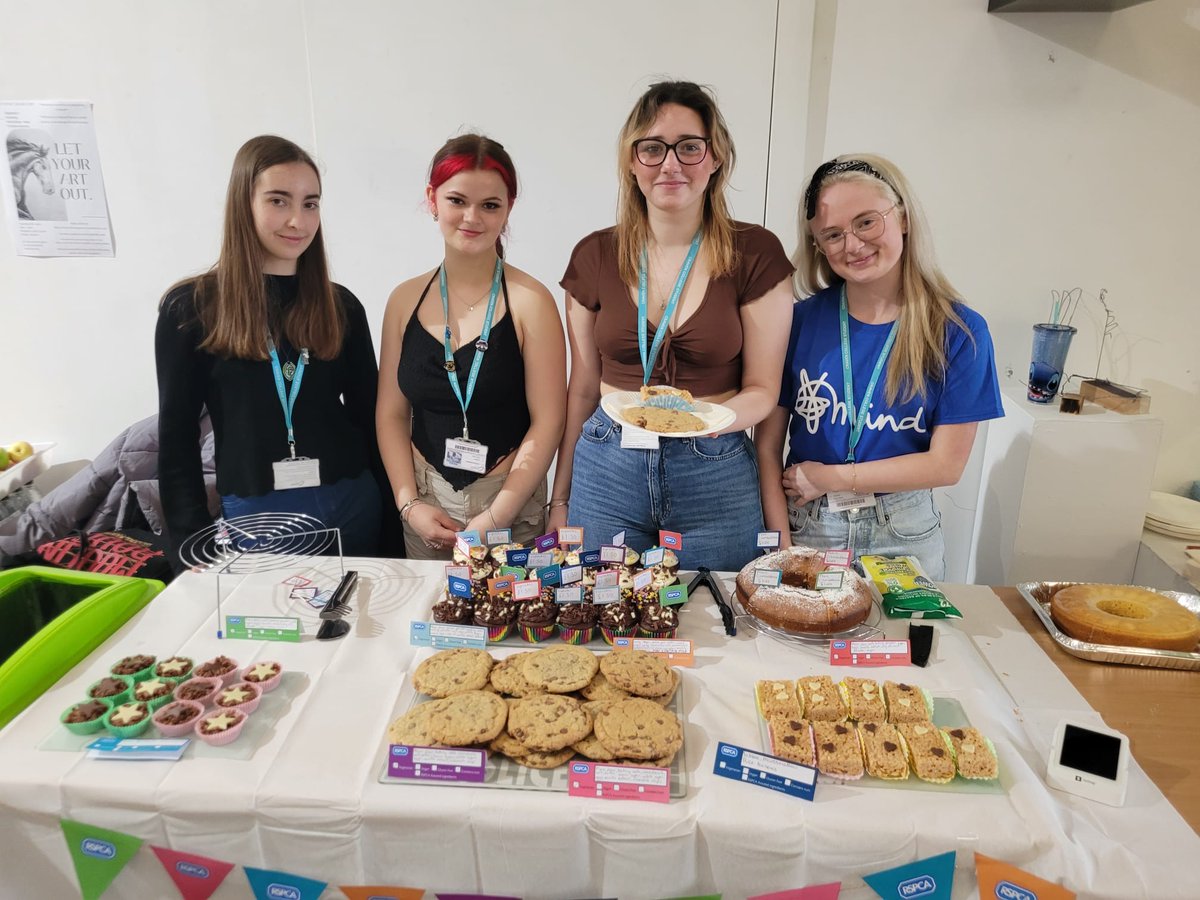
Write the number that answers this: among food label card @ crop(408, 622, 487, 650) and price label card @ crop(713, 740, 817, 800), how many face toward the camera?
2

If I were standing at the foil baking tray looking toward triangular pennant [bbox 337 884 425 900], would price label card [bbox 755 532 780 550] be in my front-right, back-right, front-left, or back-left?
front-right

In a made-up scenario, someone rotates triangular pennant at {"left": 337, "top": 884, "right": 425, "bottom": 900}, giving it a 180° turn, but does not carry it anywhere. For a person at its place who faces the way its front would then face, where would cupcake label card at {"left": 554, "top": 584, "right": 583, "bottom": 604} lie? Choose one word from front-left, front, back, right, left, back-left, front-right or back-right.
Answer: front-right

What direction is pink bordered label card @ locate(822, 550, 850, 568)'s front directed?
toward the camera

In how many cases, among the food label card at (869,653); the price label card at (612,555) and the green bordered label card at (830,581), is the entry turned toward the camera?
3

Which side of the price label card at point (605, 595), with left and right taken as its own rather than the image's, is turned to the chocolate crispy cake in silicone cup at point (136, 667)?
right

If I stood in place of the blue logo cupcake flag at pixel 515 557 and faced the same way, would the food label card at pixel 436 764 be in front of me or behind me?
in front

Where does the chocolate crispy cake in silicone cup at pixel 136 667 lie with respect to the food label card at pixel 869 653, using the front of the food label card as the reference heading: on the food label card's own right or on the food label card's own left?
on the food label card's own right

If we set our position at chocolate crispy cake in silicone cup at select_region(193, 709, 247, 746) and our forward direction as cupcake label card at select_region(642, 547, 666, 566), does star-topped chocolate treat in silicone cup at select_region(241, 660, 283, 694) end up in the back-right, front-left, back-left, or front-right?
front-left

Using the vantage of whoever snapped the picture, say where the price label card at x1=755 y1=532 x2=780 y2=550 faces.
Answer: facing the viewer

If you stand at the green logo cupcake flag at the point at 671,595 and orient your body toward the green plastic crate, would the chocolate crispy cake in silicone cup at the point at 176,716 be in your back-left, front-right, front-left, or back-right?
front-left

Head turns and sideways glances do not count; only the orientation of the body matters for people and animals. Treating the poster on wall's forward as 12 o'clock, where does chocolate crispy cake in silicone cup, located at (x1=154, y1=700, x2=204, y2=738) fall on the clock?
The chocolate crispy cake in silicone cup is roughly at 12 o'clock from the poster on wall.

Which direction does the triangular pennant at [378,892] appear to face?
toward the camera

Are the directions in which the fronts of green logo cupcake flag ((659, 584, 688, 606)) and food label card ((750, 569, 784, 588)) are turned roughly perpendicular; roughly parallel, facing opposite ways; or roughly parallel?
roughly parallel

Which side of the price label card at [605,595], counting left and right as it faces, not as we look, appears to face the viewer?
front

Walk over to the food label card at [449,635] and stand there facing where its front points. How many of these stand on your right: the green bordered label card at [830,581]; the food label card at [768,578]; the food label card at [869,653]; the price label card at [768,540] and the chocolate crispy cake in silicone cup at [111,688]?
1
